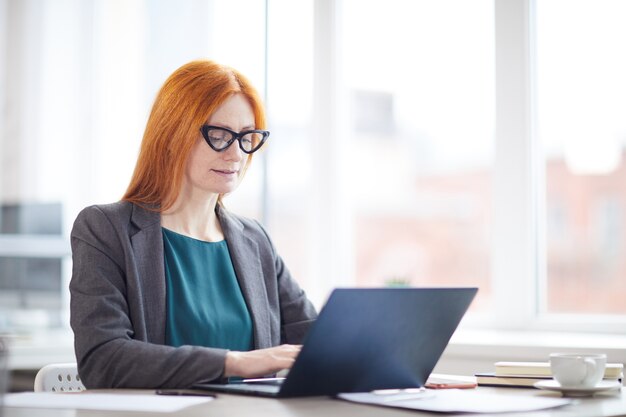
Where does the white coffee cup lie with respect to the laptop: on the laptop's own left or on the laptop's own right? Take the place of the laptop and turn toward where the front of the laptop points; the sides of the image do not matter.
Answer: on the laptop's own right

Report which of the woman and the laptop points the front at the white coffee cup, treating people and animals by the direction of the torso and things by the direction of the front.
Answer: the woman

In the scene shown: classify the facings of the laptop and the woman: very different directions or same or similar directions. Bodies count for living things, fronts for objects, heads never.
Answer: very different directions

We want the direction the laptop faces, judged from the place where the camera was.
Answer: facing away from the viewer and to the left of the viewer

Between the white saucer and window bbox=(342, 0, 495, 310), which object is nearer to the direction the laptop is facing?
the window

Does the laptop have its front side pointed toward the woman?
yes

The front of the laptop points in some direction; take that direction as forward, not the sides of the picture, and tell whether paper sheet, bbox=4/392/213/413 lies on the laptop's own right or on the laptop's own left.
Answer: on the laptop's own left

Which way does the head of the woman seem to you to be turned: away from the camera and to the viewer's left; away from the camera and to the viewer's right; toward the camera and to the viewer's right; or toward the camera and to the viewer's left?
toward the camera and to the viewer's right

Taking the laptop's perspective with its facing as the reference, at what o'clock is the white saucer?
The white saucer is roughly at 4 o'clock from the laptop.
